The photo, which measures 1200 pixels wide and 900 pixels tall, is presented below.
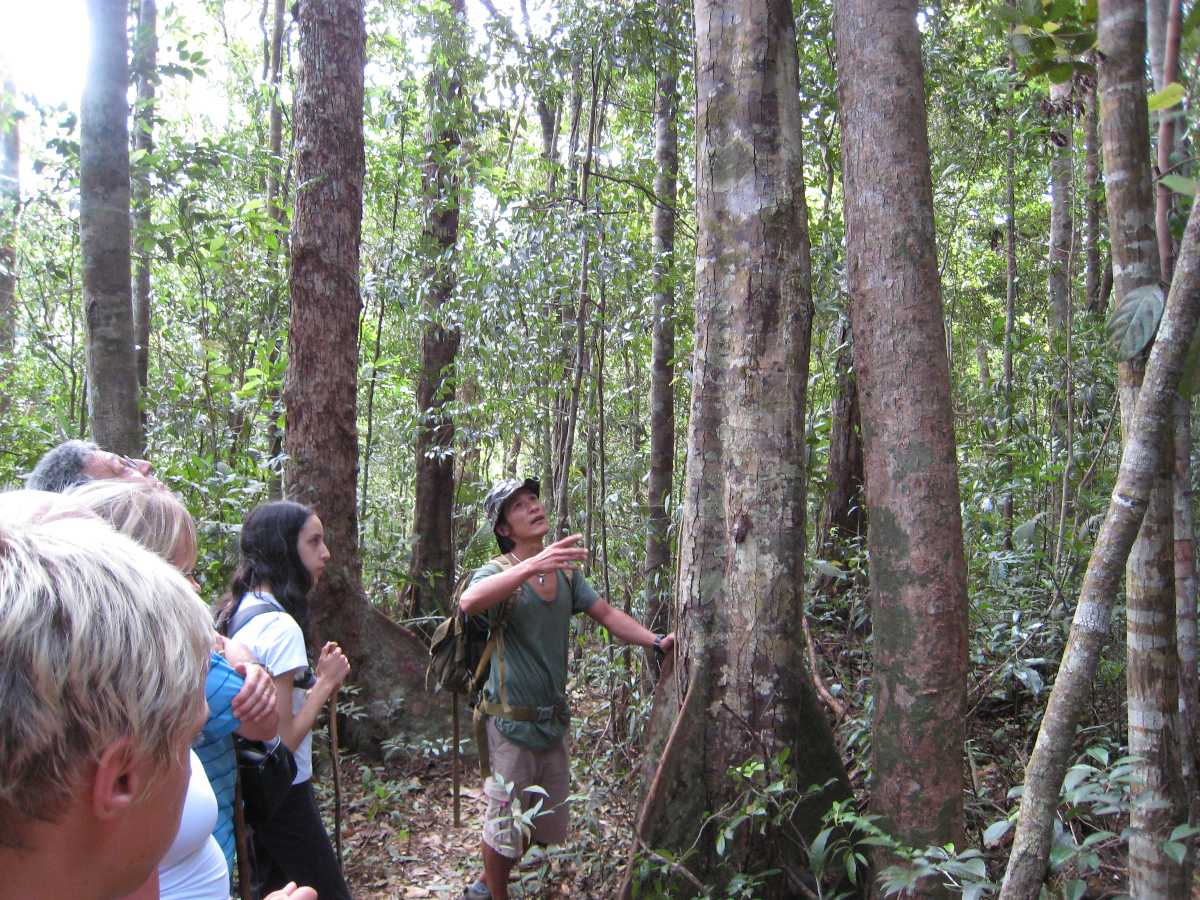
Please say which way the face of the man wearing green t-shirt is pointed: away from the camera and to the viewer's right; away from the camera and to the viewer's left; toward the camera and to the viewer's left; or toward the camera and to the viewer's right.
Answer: toward the camera and to the viewer's right

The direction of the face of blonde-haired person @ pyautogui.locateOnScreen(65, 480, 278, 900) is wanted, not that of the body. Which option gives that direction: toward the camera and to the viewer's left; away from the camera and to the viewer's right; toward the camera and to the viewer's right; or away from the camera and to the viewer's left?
away from the camera and to the viewer's right

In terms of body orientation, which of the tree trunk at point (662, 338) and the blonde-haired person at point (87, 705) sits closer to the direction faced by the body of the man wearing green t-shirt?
the blonde-haired person

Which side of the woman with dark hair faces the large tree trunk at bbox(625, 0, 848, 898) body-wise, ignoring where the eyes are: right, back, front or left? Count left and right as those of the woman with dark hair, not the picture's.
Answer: front

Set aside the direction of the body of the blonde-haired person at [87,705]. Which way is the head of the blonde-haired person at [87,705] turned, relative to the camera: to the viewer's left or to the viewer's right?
to the viewer's right

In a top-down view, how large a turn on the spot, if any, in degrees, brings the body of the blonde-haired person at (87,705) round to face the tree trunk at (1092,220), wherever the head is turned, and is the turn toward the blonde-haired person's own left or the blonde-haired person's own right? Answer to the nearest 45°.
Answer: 0° — they already face it

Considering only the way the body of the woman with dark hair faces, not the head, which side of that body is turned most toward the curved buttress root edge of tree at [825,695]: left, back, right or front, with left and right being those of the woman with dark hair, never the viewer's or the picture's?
front

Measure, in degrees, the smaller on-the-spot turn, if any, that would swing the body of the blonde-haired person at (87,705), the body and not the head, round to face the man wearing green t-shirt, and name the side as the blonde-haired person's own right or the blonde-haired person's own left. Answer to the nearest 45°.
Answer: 0° — they already face them

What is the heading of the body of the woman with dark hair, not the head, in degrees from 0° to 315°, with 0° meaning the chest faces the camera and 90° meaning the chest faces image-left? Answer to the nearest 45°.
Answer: approximately 270°

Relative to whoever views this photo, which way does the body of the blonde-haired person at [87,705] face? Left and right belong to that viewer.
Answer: facing away from the viewer and to the right of the viewer

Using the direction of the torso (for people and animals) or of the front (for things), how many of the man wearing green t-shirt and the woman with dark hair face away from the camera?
0

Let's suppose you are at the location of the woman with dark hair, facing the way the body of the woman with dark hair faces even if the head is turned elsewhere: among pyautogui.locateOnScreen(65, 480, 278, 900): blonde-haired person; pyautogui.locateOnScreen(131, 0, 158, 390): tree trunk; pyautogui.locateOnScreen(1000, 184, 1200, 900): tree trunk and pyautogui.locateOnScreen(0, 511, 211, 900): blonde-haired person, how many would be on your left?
1
